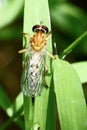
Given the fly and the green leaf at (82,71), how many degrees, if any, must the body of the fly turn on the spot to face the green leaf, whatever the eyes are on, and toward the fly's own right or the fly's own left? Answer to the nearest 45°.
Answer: approximately 45° to the fly's own right

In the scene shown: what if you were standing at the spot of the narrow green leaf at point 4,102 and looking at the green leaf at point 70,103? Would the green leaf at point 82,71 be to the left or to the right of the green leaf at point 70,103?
left

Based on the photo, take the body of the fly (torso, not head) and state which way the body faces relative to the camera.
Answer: away from the camera
